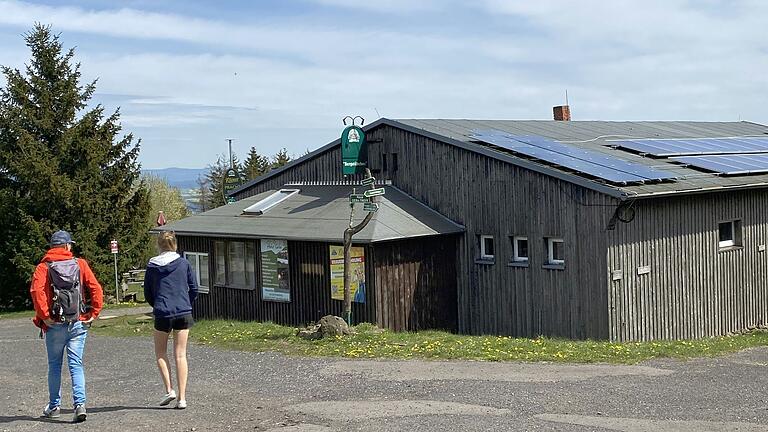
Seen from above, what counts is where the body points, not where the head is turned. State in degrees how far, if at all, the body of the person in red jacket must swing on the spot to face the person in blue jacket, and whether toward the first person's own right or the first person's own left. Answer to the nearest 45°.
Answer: approximately 90° to the first person's own right

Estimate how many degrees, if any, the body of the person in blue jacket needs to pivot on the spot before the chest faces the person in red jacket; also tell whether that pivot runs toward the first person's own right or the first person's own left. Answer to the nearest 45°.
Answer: approximately 90° to the first person's own left

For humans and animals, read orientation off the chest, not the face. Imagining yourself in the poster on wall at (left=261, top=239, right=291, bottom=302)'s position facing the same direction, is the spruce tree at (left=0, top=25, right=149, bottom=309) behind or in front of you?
behind

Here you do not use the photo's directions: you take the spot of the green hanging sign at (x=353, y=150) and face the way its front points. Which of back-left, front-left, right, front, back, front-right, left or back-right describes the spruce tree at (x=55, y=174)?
back-right

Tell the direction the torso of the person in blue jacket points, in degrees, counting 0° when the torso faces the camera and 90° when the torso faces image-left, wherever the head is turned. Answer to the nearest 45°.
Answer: approximately 180°

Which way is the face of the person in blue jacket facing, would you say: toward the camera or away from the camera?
away from the camera

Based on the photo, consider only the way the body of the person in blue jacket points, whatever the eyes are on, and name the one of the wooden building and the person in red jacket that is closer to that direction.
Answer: the wooden building

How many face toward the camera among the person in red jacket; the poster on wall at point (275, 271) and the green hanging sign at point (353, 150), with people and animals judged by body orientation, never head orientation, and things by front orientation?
2

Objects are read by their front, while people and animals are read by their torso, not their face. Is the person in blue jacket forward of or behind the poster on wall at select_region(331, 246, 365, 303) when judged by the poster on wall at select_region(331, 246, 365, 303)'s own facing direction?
forward

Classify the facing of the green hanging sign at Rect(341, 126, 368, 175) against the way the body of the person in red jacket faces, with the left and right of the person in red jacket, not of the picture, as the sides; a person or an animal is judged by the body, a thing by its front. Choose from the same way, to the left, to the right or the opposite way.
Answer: the opposite way

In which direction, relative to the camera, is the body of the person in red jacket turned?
away from the camera
